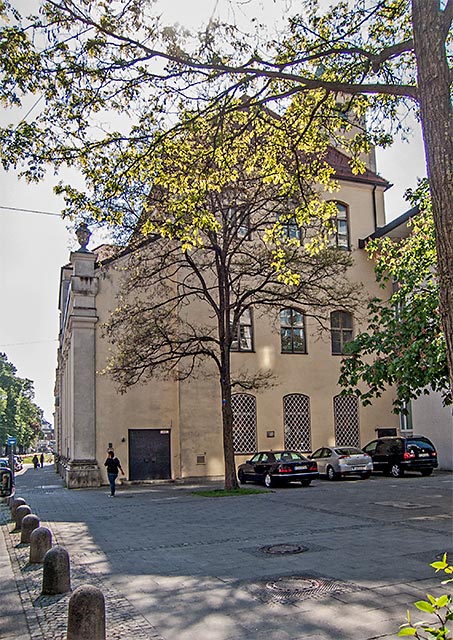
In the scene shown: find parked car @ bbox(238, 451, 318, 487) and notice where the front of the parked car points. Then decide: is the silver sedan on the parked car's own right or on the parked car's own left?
on the parked car's own right

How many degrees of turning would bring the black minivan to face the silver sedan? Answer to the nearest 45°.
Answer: approximately 45° to its left

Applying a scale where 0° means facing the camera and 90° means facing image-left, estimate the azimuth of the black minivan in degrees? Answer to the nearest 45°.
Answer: approximately 135°

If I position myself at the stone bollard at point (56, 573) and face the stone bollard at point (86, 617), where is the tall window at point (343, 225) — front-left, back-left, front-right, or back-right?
back-left

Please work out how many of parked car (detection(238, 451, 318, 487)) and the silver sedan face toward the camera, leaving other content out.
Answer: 0

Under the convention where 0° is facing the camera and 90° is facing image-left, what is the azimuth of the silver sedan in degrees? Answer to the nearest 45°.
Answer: approximately 135°

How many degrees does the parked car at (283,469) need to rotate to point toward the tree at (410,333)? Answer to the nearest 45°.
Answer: approximately 135° to its left

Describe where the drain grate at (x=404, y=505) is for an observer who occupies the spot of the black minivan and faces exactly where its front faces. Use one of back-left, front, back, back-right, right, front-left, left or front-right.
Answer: back-left

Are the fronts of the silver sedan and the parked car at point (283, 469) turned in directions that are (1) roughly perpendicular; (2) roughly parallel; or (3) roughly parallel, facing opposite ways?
roughly parallel

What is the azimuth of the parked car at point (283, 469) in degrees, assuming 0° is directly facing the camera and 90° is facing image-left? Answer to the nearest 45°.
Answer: approximately 135°

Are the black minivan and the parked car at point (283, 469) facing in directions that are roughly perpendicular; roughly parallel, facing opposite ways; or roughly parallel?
roughly parallel

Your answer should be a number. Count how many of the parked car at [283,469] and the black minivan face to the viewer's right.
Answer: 0
